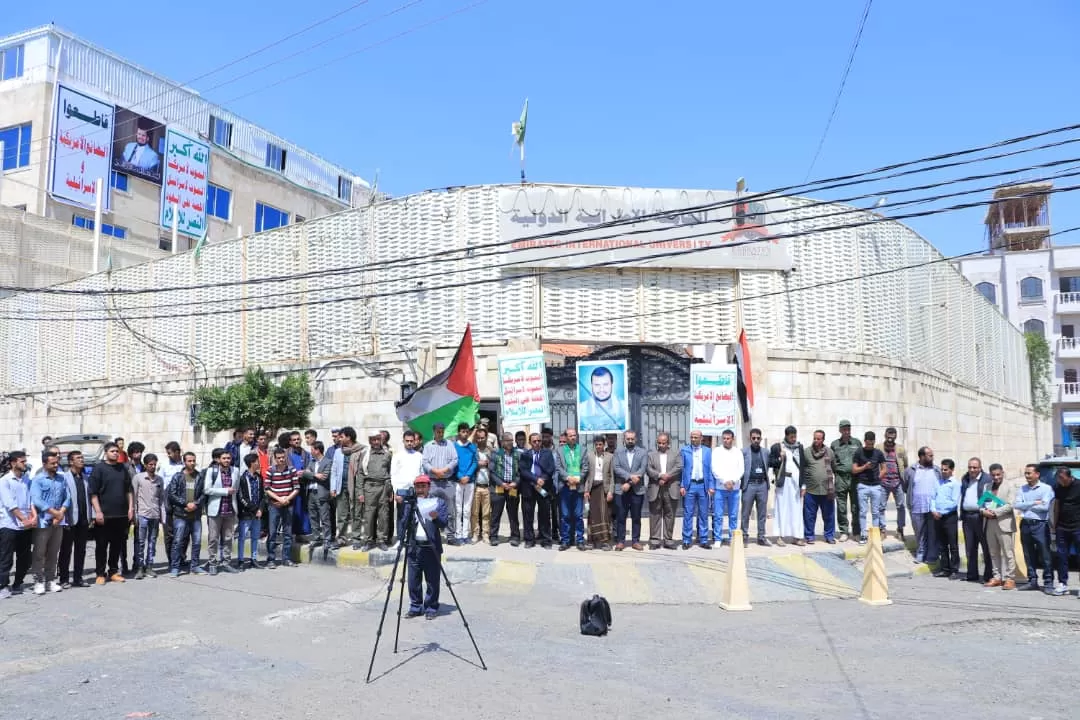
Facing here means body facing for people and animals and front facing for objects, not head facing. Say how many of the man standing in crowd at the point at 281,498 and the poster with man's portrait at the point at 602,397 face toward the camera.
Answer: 2

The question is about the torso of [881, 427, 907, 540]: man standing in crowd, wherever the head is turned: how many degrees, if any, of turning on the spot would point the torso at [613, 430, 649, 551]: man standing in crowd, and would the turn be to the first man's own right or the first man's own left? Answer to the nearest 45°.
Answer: approximately 45° to the first man's own right

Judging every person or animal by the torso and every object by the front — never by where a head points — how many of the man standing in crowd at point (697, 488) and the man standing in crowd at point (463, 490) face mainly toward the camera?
2

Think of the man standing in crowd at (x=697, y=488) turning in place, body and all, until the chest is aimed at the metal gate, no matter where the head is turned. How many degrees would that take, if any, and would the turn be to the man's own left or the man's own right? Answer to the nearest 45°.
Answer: approximately 180°

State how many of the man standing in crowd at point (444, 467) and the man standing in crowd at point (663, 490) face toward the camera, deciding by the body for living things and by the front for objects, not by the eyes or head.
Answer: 2

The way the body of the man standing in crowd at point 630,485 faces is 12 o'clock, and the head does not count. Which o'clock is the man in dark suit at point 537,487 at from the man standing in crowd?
The man in dark suit is roughly at 3 o'clock from the man standing in crowd.

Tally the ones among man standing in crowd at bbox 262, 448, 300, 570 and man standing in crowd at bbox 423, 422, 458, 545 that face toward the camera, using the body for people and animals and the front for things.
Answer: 2

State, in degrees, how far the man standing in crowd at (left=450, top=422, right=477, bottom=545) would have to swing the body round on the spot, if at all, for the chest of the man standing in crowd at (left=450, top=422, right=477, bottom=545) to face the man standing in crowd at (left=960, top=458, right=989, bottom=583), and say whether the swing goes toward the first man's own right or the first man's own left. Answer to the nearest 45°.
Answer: approximately 90° to the first man's own left
